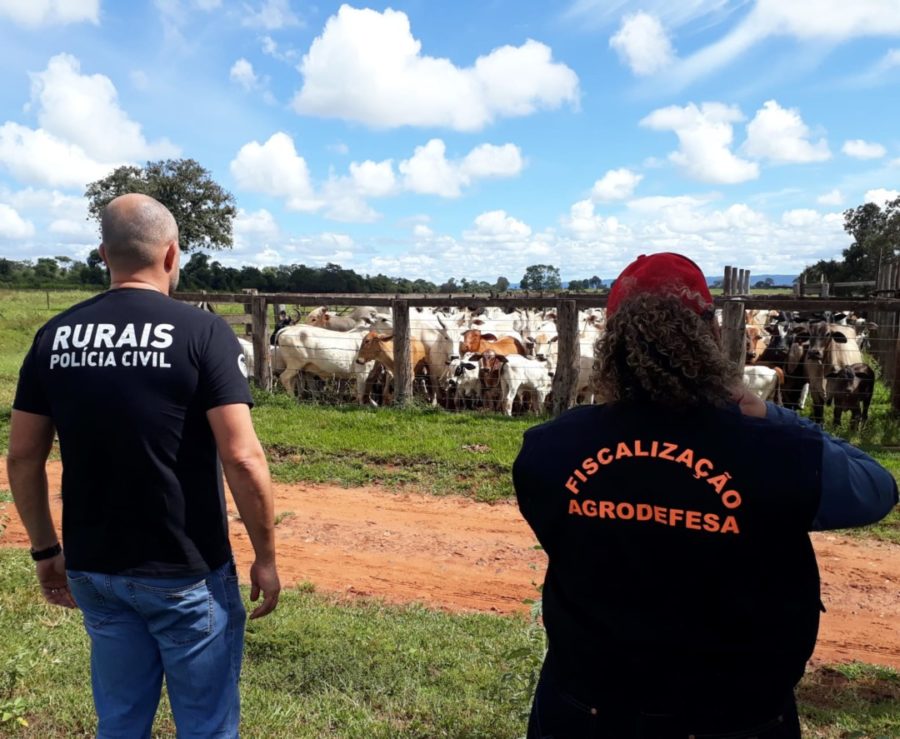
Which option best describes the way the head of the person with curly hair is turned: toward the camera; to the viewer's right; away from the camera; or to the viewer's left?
away from the camera

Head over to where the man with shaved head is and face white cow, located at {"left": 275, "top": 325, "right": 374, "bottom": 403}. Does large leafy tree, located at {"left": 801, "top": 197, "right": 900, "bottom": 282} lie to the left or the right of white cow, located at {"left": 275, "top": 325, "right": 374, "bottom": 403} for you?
right

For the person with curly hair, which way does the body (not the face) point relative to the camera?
away from the camera

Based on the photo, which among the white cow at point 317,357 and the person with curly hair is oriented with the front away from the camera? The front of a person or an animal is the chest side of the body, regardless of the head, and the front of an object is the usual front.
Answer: the person with curly hair

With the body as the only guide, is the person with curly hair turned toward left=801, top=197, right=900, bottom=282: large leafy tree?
yes
